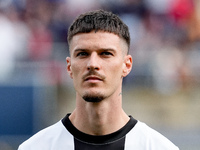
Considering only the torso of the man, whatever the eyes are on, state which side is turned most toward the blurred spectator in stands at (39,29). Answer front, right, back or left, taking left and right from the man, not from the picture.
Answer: back

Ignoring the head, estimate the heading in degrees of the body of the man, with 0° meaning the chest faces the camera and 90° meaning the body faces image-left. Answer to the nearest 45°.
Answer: approximately 0°

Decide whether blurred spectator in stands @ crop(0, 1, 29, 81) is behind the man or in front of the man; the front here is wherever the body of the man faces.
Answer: behind
